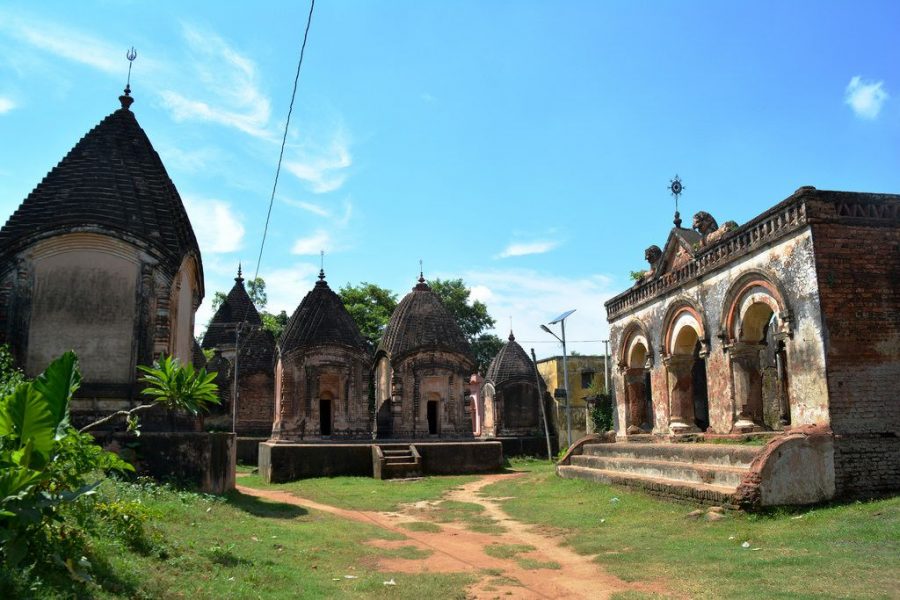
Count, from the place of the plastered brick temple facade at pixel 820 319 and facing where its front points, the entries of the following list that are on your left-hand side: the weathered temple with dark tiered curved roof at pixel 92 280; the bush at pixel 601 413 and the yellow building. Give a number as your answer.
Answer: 0

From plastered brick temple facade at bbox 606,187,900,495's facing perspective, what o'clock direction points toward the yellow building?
The yellow building is roughly at 4 o'clock from the plastered brick temple facade.

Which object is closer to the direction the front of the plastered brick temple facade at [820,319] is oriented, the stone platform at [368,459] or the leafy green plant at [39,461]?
the leafy green plant

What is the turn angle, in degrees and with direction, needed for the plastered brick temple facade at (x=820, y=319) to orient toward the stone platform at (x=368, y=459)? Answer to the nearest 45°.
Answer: approximately 90° to its right

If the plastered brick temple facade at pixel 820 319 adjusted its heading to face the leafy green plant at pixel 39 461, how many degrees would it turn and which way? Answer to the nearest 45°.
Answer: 0° — it already faces it

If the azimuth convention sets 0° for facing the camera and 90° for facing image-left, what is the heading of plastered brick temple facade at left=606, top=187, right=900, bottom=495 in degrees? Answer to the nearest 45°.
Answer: approximately 45°

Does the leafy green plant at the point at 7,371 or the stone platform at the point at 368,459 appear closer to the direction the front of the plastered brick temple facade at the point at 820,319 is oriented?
the leafy green plant

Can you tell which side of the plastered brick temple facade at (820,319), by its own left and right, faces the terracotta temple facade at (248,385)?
right

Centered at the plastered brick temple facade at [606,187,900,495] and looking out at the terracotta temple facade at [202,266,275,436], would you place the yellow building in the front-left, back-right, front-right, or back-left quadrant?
front-right

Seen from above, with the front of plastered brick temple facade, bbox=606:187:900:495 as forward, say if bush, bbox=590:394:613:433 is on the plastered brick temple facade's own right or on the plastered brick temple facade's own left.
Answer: on the plastered brick temple facade's own right

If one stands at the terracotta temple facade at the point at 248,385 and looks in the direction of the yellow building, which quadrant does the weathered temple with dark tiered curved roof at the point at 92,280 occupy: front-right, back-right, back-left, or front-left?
back-right

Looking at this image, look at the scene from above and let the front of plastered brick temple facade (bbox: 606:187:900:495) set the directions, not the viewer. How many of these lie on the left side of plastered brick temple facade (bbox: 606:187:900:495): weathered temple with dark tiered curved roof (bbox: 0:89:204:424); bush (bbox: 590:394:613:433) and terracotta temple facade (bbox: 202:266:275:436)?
0

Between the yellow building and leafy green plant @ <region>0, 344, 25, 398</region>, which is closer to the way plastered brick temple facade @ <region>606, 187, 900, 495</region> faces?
the leafy green plant

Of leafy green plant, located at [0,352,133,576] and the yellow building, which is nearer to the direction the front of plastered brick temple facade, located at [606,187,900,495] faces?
the leafy green plant

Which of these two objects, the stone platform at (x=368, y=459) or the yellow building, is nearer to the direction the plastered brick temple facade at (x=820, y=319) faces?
the stone platform

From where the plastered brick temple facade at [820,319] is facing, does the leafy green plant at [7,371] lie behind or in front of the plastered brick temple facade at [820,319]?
in front

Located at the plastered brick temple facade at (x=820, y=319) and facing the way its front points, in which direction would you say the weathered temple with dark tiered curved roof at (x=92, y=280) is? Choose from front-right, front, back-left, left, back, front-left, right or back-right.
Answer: front-right
